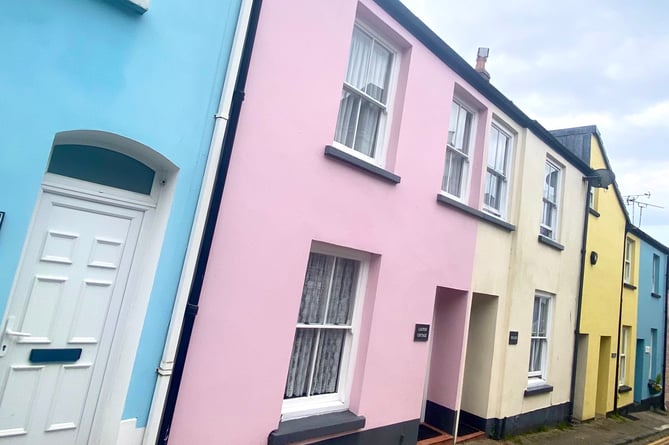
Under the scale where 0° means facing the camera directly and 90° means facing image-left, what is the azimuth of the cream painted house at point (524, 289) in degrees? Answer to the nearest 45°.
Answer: approximately 315°

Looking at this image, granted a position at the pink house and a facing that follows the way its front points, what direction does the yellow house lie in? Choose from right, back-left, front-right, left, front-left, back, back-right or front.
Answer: left

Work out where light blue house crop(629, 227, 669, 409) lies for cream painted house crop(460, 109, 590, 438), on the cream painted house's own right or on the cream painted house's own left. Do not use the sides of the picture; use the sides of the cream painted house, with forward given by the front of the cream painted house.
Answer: on the cream painted house's own left

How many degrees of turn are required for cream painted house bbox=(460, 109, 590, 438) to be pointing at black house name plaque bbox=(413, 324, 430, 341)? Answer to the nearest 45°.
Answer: approximately 90° to its right

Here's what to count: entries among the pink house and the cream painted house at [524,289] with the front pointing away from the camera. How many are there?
0

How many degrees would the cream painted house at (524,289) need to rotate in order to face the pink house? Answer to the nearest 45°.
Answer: approximately 90° to its right

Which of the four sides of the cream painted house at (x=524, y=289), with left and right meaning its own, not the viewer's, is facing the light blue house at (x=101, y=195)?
right

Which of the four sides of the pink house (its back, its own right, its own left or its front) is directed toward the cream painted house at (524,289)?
left

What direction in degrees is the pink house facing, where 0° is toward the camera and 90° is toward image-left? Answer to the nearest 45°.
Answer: approximately 315°
